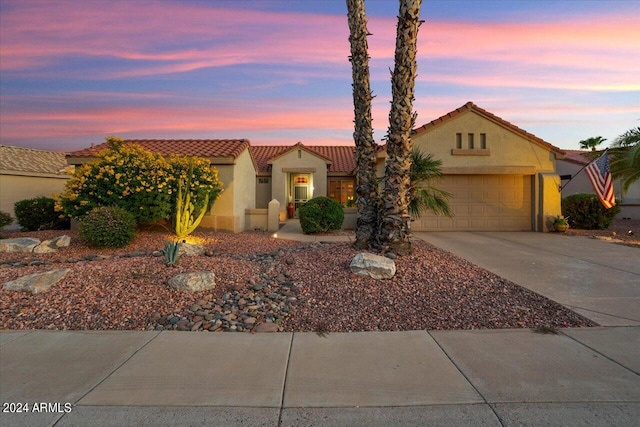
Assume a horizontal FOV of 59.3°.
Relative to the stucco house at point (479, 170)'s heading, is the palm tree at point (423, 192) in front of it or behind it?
in front

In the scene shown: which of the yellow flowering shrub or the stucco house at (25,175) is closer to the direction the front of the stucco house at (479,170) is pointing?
the yellow flowering shrub

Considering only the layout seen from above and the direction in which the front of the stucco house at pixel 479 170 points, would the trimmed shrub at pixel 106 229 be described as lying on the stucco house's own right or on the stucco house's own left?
on the stucco house's own right

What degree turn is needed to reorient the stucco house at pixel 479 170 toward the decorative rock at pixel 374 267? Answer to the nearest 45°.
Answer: approximately 45° to its right

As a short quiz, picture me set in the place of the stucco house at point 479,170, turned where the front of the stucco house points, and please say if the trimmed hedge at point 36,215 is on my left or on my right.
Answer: on my right

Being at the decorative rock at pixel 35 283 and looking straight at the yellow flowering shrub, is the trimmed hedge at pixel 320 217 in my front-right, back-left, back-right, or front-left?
front-right

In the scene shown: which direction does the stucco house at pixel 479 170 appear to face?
toward the camera

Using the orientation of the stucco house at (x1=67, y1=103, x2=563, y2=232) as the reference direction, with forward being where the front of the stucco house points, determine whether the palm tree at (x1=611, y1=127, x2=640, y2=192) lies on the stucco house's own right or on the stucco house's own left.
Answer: on the stucco house's own left

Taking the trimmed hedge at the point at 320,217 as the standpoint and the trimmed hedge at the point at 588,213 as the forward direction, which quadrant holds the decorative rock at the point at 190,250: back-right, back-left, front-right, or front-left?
back-right

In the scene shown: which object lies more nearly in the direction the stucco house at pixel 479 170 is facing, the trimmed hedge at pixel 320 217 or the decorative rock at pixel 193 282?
the decorative rock

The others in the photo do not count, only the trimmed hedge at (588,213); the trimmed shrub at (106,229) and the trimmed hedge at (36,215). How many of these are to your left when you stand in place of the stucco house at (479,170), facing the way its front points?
1

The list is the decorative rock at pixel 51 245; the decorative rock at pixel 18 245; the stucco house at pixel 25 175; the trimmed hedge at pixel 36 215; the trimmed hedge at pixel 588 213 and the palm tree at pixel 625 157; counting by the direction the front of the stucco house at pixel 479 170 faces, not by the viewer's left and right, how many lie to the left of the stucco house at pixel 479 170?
2

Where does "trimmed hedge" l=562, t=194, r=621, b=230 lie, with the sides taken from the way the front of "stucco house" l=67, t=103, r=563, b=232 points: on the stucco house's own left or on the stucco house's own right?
on the stucco house's own left
